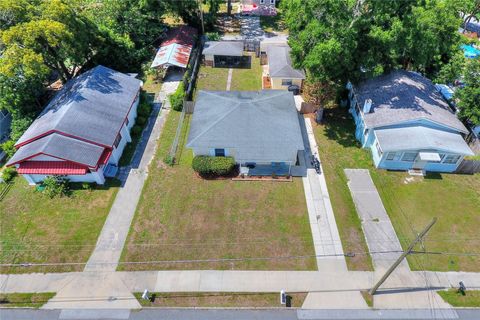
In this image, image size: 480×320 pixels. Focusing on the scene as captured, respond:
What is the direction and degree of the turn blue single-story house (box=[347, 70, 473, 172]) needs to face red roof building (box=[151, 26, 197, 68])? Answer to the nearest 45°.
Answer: approximately 90° to its right

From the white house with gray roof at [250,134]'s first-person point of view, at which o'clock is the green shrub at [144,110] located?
The green shrub is roughly at 4 o'clock from the white house with gray roof.

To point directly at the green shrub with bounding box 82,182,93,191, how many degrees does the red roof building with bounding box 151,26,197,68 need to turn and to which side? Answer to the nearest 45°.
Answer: approximately 45° to its right

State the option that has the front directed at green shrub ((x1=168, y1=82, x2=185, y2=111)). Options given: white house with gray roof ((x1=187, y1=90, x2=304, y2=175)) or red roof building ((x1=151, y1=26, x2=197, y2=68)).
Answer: the red roof building

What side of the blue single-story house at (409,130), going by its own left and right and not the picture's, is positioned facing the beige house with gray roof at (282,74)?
right

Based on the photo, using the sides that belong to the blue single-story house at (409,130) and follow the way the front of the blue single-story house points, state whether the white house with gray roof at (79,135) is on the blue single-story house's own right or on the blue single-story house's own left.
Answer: on the blue single-story house's own right

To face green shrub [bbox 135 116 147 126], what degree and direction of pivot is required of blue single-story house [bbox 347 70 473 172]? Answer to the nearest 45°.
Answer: approximately 45° to its right

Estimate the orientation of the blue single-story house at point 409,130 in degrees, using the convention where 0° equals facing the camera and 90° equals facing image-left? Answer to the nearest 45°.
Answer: approximately 0°

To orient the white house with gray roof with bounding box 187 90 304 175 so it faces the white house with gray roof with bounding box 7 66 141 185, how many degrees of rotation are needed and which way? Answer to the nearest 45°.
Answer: approximately 90° to its right

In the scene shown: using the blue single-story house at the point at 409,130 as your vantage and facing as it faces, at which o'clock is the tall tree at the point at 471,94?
The tall tree is roughly at 7 o'clock from the blue single-story house.
